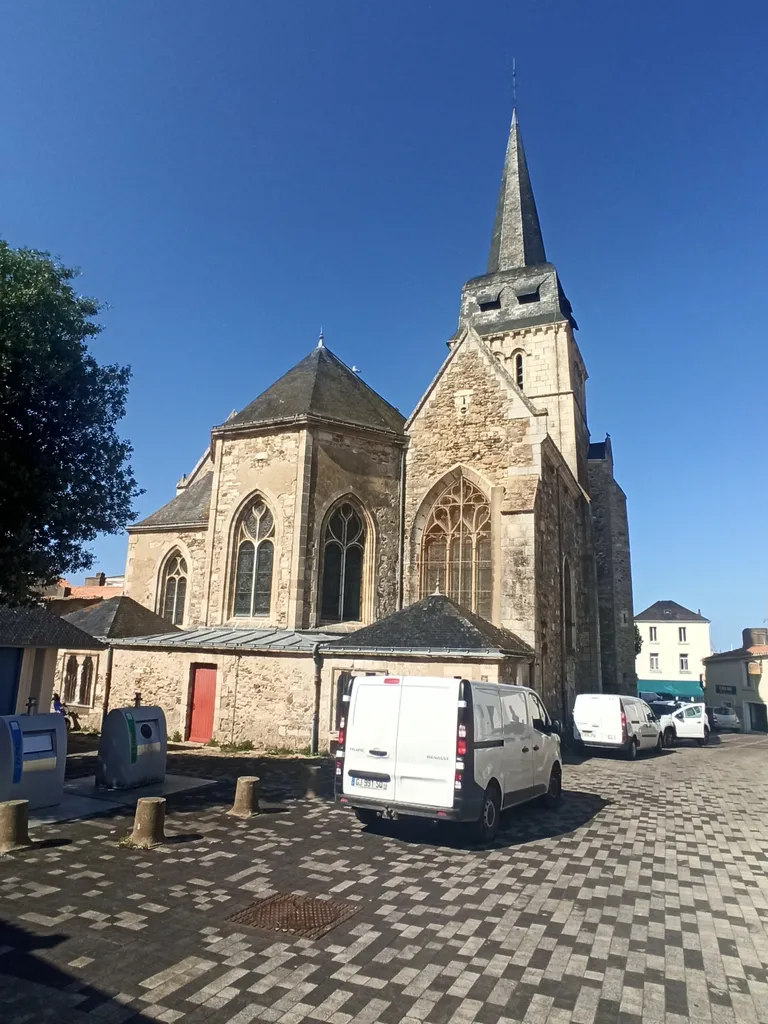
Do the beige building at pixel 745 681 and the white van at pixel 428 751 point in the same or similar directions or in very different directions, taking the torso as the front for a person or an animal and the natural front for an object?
very different directions

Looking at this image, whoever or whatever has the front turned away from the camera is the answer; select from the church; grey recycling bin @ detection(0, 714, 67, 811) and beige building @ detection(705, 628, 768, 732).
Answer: the church

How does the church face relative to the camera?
away from the camera

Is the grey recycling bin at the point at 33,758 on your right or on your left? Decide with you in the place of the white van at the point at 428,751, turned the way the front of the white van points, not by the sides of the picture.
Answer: on your left

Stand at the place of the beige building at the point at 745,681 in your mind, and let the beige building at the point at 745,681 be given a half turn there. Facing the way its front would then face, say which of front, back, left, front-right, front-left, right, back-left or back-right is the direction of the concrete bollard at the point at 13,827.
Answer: back-right

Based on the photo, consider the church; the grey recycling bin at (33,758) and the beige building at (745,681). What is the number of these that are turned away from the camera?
1

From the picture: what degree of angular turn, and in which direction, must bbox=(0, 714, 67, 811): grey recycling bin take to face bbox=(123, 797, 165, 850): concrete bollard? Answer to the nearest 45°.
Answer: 0° — it already faces it

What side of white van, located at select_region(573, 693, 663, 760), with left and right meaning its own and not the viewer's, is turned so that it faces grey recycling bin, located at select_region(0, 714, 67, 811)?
back

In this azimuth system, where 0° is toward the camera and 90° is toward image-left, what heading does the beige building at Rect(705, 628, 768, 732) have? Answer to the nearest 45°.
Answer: approximately 45°

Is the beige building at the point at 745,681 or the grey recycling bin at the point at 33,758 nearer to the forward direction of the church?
the beige building

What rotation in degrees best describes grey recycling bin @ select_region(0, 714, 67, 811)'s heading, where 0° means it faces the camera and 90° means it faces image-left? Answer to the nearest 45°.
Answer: approximately 315°

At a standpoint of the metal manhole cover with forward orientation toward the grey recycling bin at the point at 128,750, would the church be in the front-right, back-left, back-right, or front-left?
front-right

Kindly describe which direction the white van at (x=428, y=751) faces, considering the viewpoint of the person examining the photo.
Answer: facing away from the viewer and to the right of the viewer
